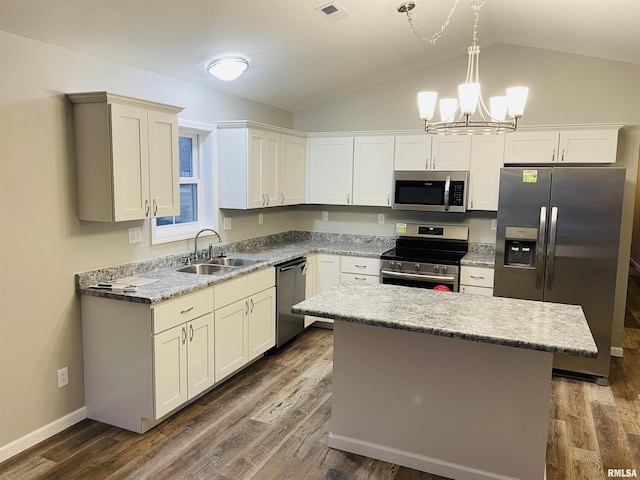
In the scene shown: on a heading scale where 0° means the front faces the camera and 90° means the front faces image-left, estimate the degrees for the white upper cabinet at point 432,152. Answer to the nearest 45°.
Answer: approximately 0°

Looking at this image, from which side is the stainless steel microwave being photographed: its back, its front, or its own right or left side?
front

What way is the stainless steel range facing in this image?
toward the camera

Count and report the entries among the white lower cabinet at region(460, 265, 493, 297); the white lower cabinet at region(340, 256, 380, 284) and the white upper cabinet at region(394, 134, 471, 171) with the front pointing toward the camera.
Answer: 3

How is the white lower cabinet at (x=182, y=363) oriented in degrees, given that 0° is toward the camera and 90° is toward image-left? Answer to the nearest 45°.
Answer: approximately 315°

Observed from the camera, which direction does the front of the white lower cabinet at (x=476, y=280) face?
facing the viewer

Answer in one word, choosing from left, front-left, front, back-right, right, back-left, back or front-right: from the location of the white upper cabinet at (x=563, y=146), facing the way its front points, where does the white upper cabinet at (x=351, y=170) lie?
right

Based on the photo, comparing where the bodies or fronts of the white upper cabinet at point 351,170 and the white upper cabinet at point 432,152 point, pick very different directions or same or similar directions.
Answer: same or similar directions

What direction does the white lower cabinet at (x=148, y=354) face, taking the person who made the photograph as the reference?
facing the viewer and to the right of the viewer
